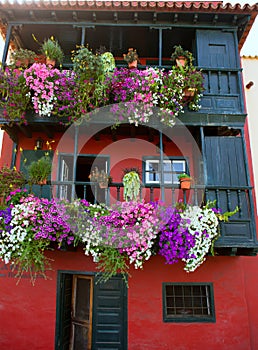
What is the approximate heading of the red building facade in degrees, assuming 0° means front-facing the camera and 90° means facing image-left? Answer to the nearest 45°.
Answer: approximately 0°
